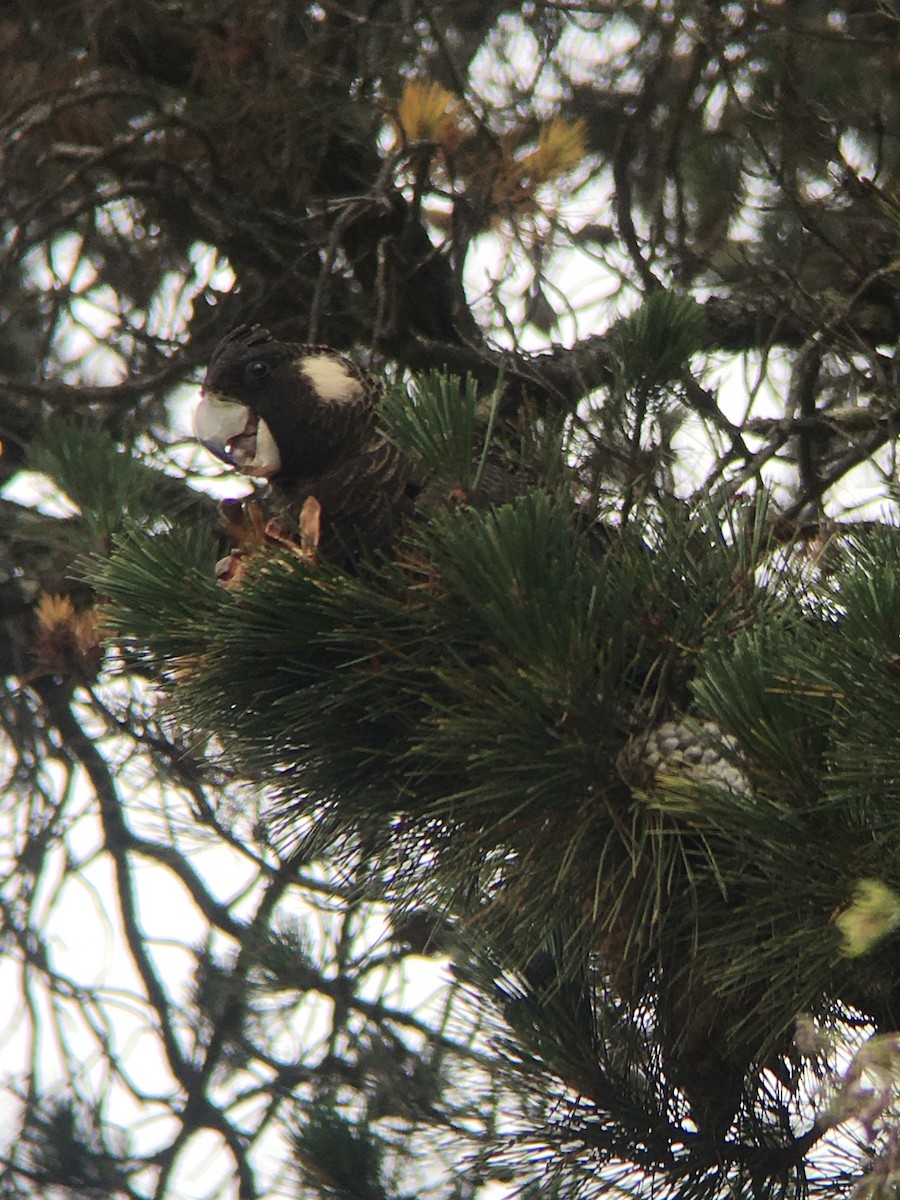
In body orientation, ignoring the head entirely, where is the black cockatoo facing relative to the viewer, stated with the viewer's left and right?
facing to the left of the viewer
